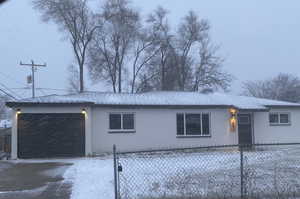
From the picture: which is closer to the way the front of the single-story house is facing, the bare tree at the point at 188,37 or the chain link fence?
the chain link fence

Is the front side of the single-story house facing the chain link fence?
yes

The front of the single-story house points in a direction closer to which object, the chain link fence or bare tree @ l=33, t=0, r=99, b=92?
the chain link fence

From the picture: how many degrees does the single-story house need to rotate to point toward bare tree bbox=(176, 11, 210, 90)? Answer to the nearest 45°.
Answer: approximately 180°

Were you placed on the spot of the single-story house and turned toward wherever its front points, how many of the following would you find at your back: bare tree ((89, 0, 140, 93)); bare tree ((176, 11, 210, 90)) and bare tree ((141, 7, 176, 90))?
3

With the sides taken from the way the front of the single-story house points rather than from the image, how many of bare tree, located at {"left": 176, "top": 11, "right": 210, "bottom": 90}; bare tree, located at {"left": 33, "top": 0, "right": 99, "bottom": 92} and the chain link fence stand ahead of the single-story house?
1

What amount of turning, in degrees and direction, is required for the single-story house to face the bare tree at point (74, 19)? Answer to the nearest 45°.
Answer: approximately 180°

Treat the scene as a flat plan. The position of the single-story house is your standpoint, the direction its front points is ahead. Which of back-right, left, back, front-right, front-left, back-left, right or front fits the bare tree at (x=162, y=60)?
back

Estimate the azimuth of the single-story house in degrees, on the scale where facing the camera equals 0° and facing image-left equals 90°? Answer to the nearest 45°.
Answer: approximately 0°

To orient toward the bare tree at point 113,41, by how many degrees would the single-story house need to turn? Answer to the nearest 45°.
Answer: approximately 180°
